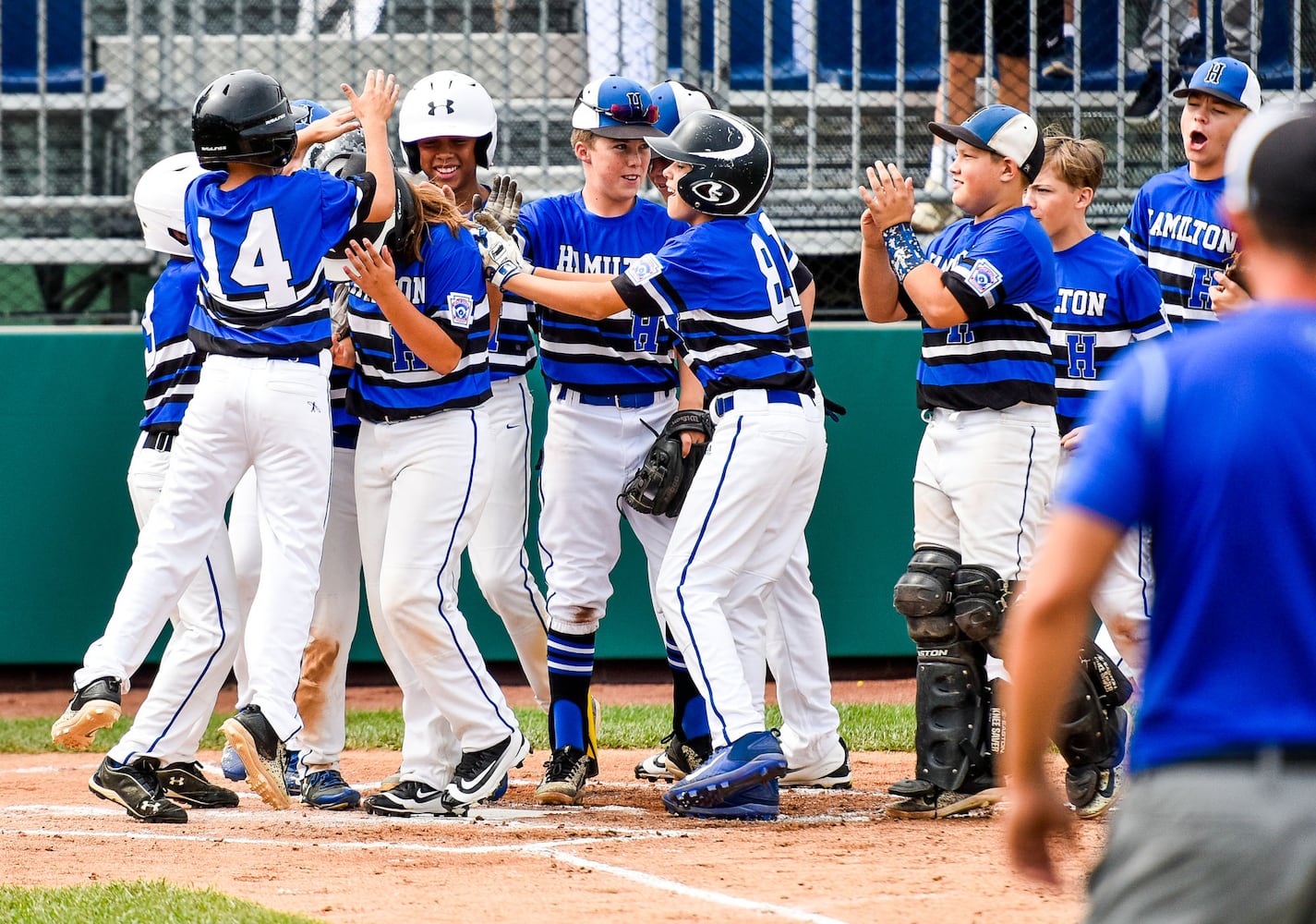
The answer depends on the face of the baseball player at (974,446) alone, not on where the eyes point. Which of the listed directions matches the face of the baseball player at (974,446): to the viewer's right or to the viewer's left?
to the viewer's left

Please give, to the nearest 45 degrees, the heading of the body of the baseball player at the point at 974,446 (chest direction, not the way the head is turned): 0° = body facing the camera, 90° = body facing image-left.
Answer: approximately 45°

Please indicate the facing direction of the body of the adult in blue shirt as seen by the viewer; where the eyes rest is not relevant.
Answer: away from the camera

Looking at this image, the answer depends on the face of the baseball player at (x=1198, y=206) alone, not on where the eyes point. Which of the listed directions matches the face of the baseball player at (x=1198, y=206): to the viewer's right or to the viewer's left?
to the viewer's left

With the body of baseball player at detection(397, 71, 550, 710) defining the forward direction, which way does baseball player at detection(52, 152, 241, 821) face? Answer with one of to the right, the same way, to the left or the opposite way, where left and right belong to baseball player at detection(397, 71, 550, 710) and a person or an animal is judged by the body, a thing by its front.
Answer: to the left

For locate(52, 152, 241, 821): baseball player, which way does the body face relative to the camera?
to the viewer's right

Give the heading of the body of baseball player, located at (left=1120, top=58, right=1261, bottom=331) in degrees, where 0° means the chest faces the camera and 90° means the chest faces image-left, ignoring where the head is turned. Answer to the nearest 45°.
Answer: approximately 45°

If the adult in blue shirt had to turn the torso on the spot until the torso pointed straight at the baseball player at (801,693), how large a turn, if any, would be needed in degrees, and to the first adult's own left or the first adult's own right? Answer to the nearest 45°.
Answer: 0° — they already face them

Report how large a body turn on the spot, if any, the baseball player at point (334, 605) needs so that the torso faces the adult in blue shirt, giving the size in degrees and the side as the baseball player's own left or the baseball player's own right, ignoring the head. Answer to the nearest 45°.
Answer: approximately 45° to the baseball player's own right
